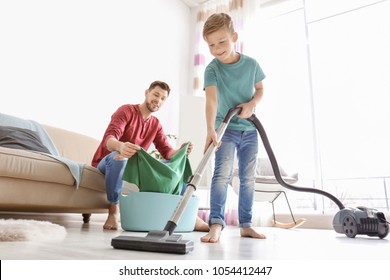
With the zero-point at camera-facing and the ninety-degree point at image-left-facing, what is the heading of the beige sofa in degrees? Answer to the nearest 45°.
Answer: approximately 315°
